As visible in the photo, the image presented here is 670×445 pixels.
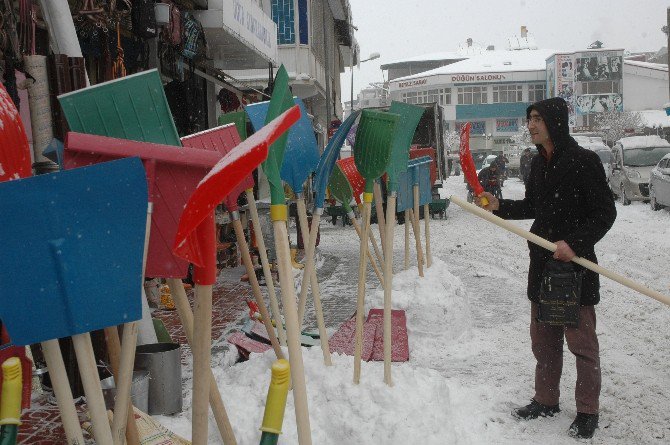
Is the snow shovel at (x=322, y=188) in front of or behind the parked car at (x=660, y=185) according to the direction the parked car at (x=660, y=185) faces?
in front

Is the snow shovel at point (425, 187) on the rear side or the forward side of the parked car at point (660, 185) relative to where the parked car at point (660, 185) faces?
on the forward side

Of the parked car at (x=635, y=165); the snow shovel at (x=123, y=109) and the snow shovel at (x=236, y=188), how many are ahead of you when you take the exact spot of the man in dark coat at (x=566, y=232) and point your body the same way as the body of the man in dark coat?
2

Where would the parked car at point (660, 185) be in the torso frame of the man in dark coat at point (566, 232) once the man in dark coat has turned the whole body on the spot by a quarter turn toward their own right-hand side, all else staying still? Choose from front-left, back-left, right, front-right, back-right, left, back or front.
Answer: front-right

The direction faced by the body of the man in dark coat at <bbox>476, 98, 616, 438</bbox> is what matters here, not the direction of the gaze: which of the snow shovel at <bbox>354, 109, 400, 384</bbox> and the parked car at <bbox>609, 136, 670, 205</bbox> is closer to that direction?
the snow shovel

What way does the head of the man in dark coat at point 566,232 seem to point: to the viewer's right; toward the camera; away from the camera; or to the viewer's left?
to the viewer's left

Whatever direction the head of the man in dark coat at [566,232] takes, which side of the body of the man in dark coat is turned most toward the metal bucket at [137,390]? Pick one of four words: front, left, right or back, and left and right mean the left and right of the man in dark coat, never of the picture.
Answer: front

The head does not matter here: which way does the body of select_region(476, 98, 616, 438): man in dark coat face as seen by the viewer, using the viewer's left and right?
facing the viewer and to the left of the viewer

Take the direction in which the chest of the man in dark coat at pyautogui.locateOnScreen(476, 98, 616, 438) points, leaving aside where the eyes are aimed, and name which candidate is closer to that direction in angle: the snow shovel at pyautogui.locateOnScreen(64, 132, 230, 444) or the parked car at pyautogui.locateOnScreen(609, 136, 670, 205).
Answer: the snow shovel
